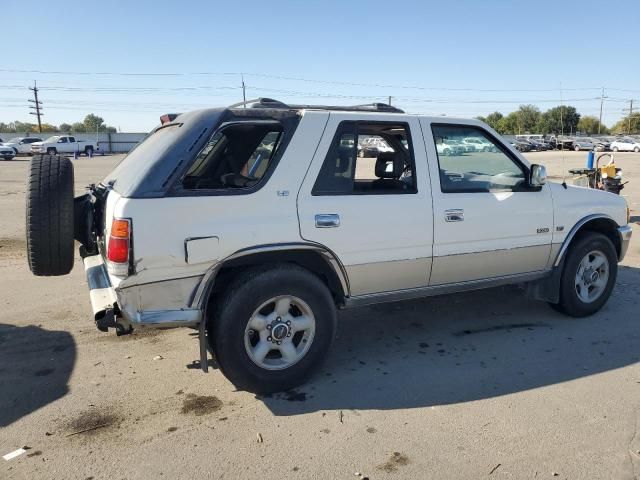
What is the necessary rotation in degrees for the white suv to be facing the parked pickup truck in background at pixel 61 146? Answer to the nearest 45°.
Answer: approximately 90° to its left

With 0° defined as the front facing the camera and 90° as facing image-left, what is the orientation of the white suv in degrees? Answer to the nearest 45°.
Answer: approximately 225°

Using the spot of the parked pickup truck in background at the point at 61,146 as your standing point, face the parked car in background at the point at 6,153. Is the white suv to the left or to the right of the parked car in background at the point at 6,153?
left

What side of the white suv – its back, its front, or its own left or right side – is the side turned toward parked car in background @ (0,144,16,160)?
left
